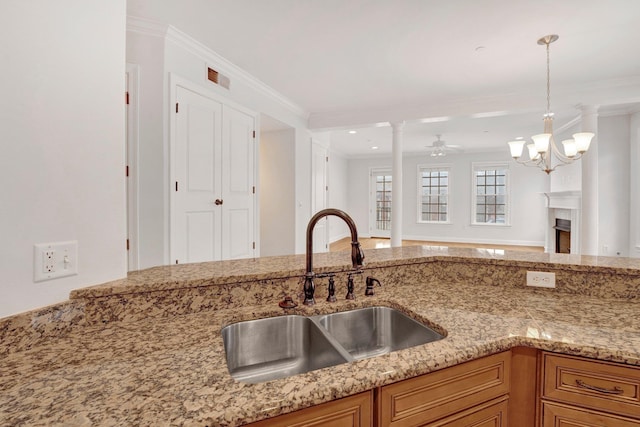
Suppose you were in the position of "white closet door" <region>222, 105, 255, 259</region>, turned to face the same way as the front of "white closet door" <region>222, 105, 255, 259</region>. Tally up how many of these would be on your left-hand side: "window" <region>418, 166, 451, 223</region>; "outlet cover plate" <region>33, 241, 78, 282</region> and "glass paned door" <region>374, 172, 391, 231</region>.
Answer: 2

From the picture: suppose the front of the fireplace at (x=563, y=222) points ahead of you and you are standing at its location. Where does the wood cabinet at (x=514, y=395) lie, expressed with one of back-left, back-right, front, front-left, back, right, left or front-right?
front-left

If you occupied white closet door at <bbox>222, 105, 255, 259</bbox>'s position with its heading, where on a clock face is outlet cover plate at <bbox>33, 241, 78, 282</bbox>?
The outlet cover plate is roughly at 2 o'clock from the white closet door.

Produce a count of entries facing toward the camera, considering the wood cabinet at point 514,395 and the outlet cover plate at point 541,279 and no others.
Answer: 2

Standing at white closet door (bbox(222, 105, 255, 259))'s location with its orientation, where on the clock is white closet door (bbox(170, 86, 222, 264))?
white closet door (bbox(170, 86, 222, 264)) is roughly at 3 o'clock from white closet door (bbox(222, 105, 255, 259)).

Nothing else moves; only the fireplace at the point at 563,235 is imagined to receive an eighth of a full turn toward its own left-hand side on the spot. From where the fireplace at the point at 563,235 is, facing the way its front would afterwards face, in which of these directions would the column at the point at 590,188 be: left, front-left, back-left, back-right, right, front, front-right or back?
front

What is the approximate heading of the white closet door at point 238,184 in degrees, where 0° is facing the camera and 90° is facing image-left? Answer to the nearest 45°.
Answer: approximately 315°

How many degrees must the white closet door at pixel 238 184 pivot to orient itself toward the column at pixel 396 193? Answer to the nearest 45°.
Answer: approximately 45° to its left

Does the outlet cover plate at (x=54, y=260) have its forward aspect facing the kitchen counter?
yes

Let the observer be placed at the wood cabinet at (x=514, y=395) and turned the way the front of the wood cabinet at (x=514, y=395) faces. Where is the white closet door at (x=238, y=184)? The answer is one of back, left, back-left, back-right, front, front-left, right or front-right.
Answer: back-right

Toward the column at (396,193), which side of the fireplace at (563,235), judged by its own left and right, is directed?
front

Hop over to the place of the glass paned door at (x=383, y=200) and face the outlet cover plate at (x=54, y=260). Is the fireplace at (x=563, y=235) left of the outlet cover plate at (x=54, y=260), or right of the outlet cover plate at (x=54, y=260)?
left

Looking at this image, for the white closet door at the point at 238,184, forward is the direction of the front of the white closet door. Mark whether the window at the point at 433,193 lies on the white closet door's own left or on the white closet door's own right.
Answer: on the white closet door's own left

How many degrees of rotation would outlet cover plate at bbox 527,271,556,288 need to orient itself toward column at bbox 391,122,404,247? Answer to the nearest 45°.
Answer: approximately 135° to its right

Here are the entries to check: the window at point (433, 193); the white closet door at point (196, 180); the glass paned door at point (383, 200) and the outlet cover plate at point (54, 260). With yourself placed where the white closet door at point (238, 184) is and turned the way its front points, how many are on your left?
2
